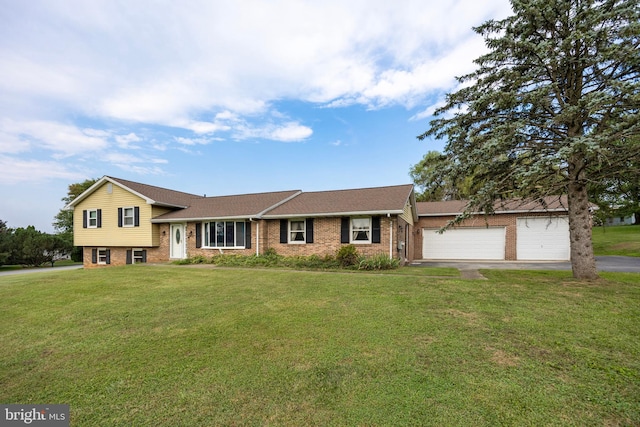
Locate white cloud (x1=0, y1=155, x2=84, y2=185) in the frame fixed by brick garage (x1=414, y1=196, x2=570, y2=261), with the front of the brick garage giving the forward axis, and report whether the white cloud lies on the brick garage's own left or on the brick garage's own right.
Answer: on the brick garage's own right

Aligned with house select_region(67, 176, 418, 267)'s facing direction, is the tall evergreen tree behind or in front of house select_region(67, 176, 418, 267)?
in front

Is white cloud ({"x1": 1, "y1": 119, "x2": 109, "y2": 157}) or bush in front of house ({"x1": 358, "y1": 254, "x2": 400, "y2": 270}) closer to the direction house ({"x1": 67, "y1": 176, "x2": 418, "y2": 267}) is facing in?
the bush in front of house

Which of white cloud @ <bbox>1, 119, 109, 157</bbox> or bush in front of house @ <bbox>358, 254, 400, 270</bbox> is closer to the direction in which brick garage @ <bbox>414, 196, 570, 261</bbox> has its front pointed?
the bush in front of house

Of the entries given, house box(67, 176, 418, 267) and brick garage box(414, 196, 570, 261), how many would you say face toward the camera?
2

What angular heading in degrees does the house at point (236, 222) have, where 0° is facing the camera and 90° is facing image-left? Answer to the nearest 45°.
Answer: approximately 0°

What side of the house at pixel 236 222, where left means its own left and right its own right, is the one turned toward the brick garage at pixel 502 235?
left

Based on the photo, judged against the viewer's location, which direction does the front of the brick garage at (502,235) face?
facing the viewer

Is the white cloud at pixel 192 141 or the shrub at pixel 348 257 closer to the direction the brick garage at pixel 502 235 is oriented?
the shrub
